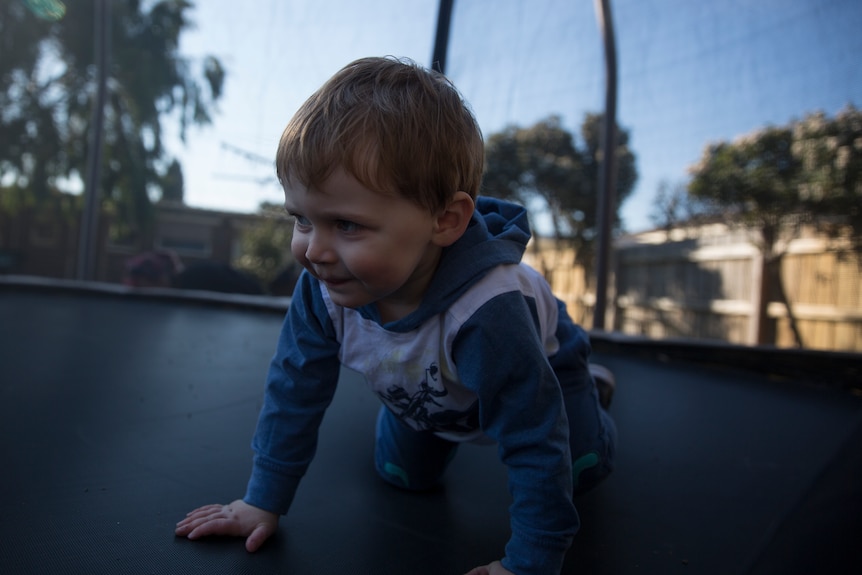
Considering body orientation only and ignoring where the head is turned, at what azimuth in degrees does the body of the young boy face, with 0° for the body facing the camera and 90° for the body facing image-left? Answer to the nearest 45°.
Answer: approximately 45°

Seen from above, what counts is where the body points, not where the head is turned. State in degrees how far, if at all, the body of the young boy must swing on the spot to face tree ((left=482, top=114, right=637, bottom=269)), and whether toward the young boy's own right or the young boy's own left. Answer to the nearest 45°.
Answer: approximately 135° to the young boy's own right

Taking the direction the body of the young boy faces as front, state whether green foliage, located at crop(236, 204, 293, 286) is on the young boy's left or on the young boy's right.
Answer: on the young boy's right

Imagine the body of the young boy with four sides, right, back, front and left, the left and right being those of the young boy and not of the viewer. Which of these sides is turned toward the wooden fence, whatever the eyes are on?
back

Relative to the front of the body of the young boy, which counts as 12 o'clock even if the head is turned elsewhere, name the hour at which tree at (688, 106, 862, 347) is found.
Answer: The tree is roughly at 6 o'clock from the young boy.
